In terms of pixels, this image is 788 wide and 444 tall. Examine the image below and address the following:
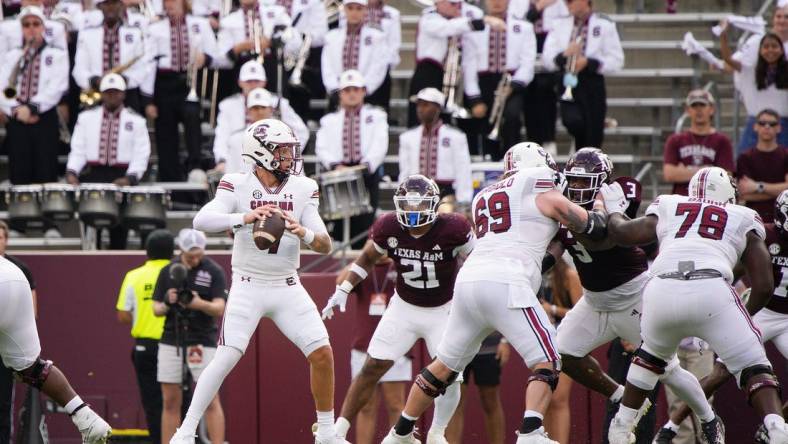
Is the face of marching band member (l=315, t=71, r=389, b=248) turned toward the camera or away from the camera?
toward the camera

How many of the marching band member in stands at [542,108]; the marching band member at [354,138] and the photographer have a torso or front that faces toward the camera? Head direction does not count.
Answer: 3

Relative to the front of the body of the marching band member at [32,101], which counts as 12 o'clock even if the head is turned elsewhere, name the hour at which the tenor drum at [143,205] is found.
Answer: The tenor drum is roughly at 11 o'clock from the marching band member.

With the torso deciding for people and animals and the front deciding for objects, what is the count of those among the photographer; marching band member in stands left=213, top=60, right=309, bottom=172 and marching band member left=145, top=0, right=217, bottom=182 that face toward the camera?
3

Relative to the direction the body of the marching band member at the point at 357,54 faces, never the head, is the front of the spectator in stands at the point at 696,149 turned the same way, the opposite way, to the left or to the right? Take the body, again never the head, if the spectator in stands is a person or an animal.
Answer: the same way

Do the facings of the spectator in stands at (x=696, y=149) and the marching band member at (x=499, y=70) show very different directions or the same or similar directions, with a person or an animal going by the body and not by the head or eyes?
same or similar directions

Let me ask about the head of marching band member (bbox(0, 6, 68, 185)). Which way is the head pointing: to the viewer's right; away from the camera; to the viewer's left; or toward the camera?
toward the camera

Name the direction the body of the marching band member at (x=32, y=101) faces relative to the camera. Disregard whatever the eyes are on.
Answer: toward the camera

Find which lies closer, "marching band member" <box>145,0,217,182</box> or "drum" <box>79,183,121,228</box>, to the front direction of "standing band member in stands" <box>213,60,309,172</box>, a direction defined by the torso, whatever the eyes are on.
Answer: the drum

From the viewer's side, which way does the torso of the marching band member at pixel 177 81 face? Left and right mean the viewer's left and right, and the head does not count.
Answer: facing the viewer

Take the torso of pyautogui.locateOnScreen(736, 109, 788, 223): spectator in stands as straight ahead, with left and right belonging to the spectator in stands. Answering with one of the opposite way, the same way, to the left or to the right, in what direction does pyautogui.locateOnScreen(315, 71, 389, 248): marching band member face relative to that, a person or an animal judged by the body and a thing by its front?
the same way

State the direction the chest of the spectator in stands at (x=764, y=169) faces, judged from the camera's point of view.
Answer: toward the camera

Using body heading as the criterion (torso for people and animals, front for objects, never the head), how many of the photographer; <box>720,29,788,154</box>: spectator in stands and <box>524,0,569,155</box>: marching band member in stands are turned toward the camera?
3

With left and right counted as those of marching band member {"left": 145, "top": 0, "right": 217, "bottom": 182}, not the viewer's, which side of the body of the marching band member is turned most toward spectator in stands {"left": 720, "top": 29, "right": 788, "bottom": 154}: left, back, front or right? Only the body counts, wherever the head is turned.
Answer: left

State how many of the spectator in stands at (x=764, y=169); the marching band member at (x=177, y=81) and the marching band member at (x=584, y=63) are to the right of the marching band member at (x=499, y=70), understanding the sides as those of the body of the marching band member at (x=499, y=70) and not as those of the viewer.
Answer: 1

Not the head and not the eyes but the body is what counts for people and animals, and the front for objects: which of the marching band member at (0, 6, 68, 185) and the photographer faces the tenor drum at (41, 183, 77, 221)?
the marching band member
